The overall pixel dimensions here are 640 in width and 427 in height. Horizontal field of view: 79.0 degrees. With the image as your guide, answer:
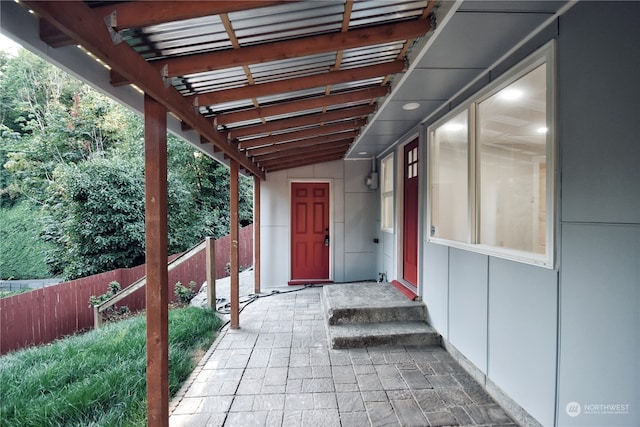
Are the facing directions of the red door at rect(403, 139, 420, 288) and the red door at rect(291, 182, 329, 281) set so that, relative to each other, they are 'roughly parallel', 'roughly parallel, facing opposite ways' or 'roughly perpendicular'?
roughly perpendicular

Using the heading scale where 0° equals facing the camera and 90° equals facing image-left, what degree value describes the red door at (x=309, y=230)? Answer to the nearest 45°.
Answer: approximately 0°

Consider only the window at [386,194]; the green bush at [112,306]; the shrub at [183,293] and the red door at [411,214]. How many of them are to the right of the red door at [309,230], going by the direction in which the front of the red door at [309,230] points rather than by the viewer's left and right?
2

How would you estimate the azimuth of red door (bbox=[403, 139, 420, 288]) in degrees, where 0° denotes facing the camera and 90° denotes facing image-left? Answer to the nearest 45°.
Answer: approximately 90°

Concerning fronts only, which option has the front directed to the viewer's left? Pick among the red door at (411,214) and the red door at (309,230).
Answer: the red door at (411,214)

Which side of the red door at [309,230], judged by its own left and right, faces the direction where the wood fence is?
right

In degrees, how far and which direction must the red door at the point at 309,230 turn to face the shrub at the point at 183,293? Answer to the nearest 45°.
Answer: approximately 90° to its right

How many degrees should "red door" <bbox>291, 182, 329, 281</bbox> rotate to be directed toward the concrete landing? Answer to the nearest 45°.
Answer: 0° — it already faces it

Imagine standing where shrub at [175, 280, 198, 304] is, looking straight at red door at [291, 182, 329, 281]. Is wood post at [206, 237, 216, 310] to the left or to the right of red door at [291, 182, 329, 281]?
right

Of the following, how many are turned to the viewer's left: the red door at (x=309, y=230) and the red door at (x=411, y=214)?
1
